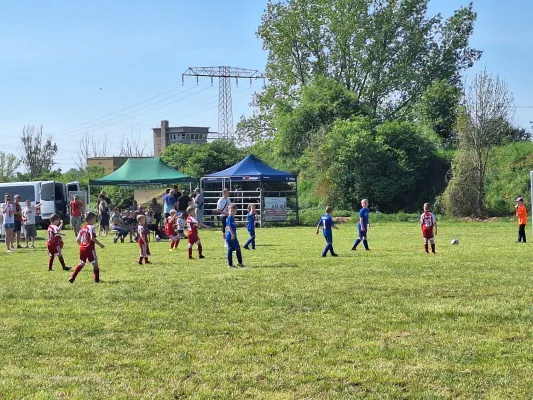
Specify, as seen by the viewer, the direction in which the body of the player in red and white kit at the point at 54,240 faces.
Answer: to the viewer's right

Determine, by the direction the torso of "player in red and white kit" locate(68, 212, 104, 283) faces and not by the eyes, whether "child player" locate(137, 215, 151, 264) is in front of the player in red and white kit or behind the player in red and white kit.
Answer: in front

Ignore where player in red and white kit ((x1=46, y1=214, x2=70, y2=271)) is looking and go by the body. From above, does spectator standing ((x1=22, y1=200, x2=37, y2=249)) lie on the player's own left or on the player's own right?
on the player's own left

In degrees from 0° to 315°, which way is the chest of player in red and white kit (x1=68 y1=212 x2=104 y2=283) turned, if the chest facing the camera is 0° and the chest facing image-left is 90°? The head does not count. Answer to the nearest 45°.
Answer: approximately 225°

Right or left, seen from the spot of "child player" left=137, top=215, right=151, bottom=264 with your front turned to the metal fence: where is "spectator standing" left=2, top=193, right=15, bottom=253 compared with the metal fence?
left

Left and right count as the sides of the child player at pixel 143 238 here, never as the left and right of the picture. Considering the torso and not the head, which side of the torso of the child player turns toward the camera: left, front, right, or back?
right

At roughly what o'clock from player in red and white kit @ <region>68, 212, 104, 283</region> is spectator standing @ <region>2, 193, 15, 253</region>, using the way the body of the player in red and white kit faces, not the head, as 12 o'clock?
The spectator standing is roughly at 10 o'clock from the player in red and white kit.

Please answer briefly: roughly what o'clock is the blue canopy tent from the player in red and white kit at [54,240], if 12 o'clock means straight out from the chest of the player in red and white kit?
The blue canopy tent is roughly at 10 o'clock from the player in red and white kit.
